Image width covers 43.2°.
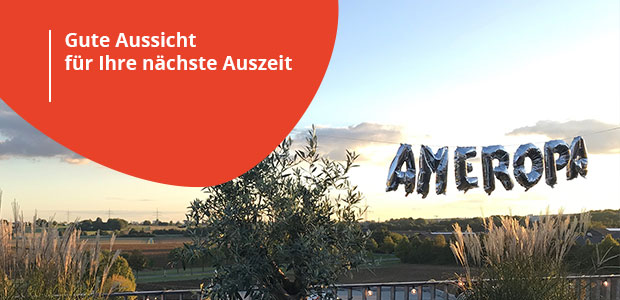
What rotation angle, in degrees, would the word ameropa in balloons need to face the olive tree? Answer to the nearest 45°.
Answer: approximately 90° to its right

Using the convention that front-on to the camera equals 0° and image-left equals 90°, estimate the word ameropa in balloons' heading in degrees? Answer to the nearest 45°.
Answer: approximately 0°

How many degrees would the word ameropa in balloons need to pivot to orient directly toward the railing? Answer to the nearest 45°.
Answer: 0° — it already faces it

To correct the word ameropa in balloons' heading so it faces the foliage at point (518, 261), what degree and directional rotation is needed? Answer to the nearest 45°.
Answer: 0° — it already faces it
